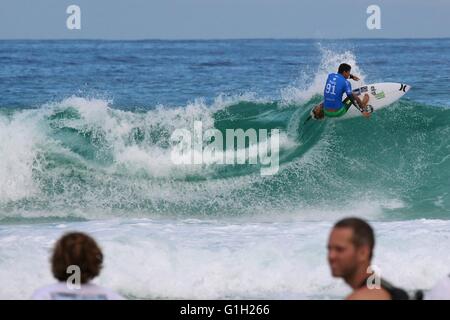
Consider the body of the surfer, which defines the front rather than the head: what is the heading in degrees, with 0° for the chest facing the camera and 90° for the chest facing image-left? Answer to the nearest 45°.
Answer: approximately 225°
